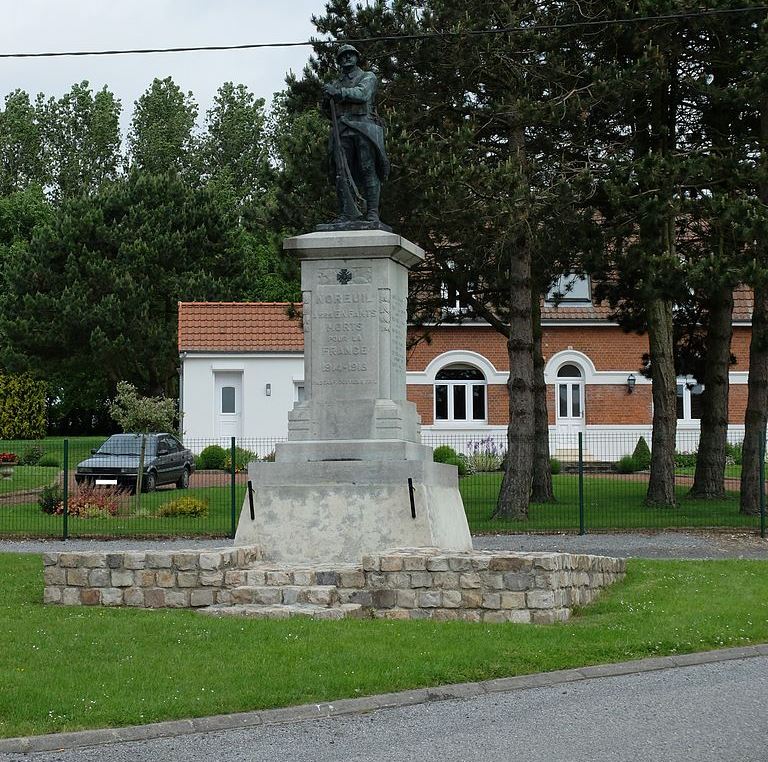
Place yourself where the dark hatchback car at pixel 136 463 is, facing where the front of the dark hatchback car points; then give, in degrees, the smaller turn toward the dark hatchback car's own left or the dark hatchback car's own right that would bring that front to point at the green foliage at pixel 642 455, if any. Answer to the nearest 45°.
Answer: approximately 135° to the dark hatchback car's own left

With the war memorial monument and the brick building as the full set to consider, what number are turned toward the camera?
2

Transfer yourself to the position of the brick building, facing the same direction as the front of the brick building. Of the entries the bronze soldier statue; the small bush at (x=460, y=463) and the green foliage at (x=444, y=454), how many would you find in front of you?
3

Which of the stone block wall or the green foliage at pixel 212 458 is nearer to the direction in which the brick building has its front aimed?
the stone block wall

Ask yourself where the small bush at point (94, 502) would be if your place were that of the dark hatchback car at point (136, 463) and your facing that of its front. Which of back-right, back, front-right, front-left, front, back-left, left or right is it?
front-left

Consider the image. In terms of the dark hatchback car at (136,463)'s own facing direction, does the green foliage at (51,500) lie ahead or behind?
ahead

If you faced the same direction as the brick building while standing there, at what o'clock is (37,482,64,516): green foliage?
The green foliage is roughly at 1 o'clock from the brick building.

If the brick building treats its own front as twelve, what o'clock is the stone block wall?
The stone block wall is roughly at 12 o'clock from the brick building.

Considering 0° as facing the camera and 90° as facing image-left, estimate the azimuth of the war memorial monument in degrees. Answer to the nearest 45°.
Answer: approximately 0°

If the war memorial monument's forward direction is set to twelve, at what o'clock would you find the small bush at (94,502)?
The small bush is roughly at 5 o'clock from the war memorial monument.

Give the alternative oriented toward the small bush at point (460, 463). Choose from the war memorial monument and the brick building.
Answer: the brick building

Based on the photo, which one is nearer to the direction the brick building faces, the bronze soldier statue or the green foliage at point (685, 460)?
the bronze soldier statue

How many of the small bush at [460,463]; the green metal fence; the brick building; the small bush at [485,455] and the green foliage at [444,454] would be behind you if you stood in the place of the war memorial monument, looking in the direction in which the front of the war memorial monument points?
5

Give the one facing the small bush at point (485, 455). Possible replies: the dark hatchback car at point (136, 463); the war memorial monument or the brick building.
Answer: the brick building
